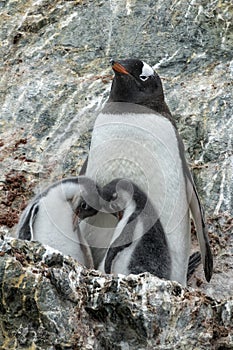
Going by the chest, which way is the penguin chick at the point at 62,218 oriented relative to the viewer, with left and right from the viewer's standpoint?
facing the viewer and to the right of the viewer

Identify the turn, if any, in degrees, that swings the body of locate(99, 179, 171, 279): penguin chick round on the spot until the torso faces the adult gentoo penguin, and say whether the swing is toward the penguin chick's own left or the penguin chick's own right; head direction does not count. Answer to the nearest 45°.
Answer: approximately 90° to the penguin chick's own right

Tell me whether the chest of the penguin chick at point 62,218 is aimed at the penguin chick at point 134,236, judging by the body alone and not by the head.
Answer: yes

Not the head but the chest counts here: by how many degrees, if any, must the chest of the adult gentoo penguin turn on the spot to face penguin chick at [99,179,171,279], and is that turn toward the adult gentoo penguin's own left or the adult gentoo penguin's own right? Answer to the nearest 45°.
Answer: approximately 45° to the adult gentoo penguin's own left

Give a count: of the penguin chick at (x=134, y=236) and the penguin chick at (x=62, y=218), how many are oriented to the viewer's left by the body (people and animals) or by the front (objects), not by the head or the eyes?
1

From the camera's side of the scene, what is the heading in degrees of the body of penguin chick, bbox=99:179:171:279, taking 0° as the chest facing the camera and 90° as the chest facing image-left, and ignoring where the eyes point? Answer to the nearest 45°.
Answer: approximately 90°

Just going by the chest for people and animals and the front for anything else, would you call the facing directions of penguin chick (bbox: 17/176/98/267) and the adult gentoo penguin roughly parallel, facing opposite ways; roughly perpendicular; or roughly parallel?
roughly perpendicular

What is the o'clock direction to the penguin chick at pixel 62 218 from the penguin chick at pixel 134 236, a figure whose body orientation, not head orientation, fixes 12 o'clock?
the penguin chick at pixel 62 218 is roughly at 1 o'clock from the penguin chick at pixel 134 236.

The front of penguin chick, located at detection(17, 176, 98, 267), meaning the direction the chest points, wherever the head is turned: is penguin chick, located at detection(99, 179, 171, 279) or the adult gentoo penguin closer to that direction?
the penguin chick

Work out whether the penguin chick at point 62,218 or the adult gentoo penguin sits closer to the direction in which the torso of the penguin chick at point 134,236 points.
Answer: the penguin chick
